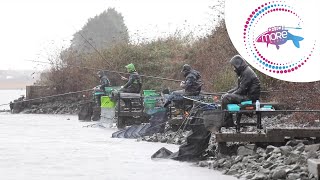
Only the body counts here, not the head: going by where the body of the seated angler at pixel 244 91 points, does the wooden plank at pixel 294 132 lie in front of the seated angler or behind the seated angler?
behind

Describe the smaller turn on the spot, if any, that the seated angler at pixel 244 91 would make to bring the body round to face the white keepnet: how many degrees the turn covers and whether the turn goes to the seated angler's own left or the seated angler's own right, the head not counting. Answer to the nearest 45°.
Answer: approximately 45° to the seated angler's own right

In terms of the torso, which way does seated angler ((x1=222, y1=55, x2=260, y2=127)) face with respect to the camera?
to the viewer's left
